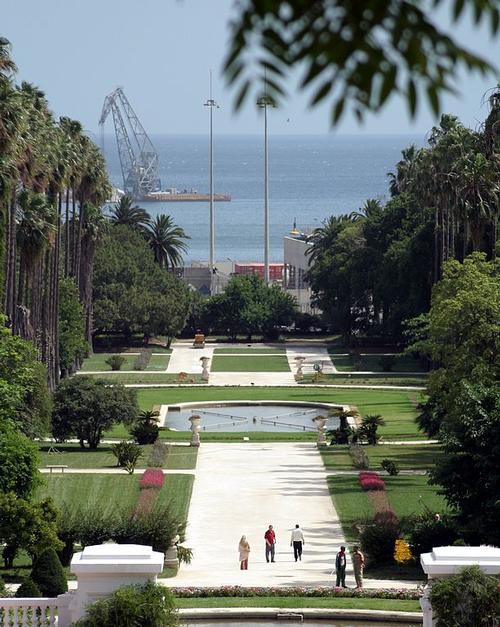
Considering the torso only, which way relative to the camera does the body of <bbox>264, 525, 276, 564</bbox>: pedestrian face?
toward the camera

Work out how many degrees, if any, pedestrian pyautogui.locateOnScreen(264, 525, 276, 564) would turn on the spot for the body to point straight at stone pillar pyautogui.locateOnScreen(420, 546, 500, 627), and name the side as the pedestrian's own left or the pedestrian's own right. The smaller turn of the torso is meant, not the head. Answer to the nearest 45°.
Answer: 0° — they already face it

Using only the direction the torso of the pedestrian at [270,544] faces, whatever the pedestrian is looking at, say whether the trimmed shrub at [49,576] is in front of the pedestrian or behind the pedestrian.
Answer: in front

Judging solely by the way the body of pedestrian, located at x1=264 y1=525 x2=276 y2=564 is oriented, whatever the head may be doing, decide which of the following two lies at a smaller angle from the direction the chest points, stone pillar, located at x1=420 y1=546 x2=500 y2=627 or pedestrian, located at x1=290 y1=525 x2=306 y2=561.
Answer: the stone pillar

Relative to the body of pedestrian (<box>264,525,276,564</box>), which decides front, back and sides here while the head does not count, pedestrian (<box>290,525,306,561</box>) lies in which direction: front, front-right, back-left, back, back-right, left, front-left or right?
left

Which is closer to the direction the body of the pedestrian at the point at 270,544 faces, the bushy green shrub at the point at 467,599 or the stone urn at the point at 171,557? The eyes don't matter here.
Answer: the bushy green shrub

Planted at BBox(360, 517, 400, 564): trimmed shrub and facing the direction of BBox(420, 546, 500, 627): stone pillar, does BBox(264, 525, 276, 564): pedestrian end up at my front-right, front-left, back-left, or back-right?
back-right

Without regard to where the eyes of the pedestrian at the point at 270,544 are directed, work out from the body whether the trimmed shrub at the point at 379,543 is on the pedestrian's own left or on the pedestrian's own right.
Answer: on the pedestrian's own left

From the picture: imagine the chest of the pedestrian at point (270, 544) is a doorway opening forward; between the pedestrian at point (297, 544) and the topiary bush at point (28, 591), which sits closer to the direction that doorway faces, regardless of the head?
the topiary bush

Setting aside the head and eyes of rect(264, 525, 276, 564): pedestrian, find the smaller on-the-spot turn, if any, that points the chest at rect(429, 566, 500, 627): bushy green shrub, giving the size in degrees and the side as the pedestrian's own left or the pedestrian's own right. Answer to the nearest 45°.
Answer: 0° — they already face it
